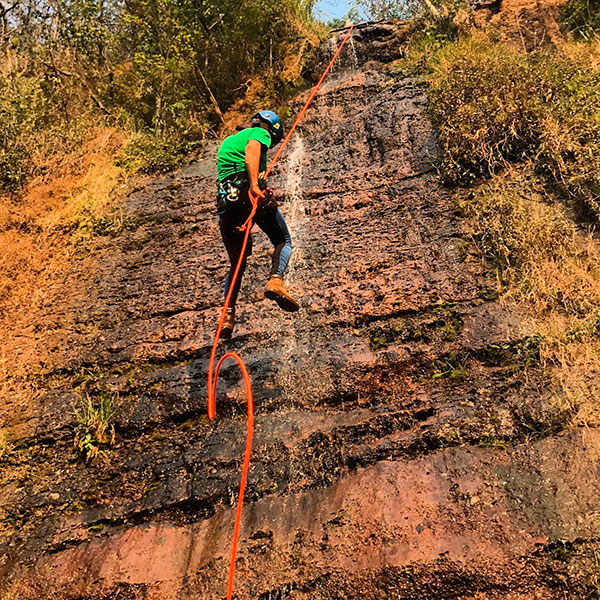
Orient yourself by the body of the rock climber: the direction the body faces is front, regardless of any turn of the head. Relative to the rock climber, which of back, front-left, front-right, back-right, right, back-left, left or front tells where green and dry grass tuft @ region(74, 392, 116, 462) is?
back-left

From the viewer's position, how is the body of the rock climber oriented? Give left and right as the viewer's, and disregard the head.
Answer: facing away from the viewer and to the right of the viewer

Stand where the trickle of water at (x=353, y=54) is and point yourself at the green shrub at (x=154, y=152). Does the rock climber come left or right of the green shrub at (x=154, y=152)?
left

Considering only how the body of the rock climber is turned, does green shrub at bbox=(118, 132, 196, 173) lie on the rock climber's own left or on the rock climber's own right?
on the rock climber's own left

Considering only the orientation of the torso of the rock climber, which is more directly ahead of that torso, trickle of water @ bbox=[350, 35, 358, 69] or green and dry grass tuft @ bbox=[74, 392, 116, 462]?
the trickle of water

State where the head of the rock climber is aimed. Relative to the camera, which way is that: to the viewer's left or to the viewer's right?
to the viewer's right
